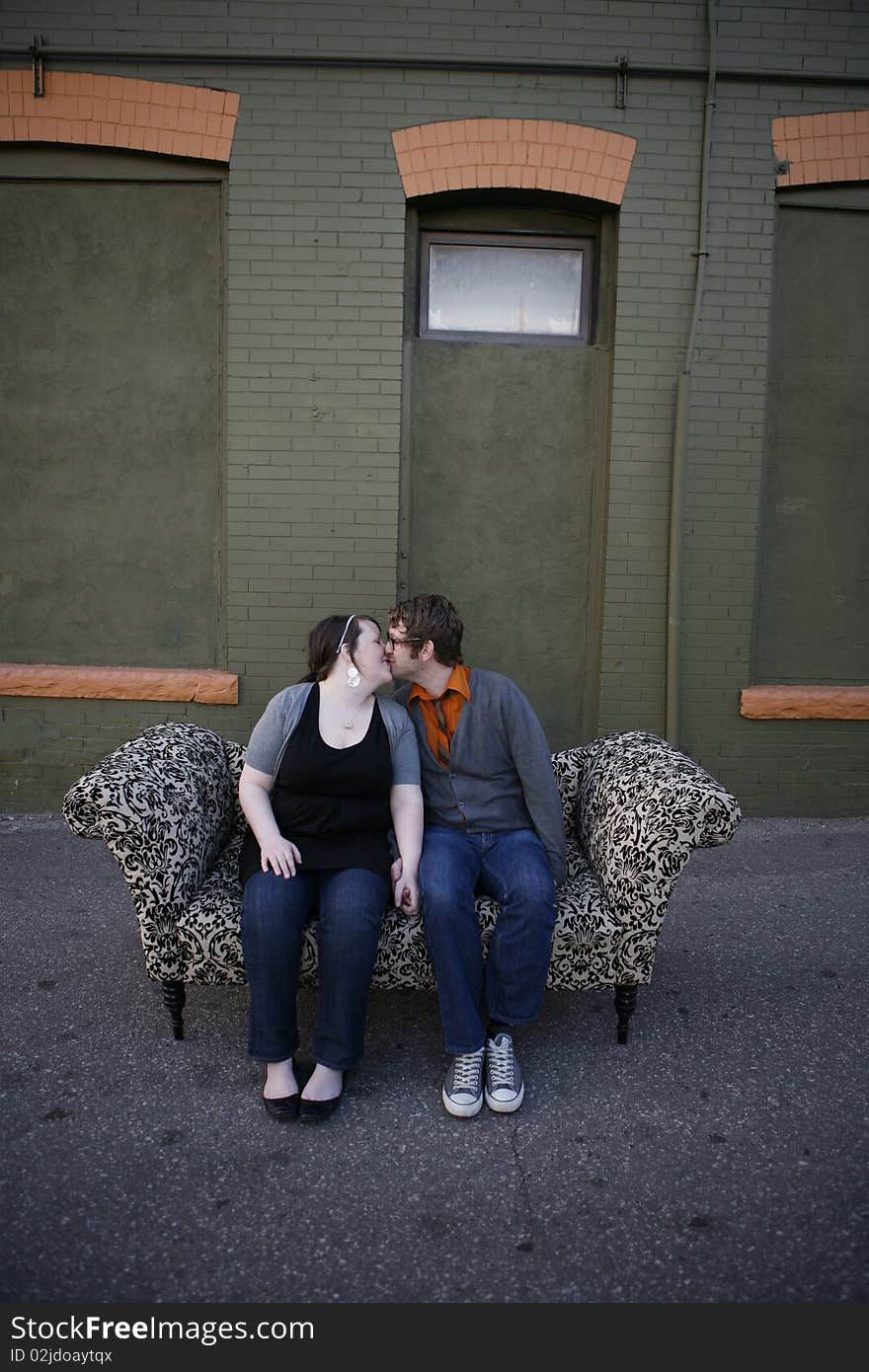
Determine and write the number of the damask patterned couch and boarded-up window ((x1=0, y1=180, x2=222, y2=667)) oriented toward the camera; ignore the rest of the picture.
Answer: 2

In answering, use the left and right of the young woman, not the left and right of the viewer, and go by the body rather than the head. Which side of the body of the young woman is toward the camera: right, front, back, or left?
front

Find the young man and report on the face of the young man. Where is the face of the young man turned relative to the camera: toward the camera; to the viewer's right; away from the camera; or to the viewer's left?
to the viewer's left

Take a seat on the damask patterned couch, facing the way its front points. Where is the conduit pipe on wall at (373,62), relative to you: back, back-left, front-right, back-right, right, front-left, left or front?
back

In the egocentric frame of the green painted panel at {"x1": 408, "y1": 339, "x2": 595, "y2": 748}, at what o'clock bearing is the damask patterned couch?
The damask patterned couch is roughly at 12 o'clock from the green painted panel.

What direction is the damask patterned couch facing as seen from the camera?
toward the camera

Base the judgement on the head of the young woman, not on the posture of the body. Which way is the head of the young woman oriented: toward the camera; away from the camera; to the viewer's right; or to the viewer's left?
to the viewer's right

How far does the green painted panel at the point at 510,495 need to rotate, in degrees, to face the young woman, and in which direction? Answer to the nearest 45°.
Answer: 0° — it already faces them

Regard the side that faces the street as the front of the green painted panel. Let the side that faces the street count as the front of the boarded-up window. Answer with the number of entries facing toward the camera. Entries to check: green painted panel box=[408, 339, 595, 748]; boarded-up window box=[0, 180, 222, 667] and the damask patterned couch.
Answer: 3

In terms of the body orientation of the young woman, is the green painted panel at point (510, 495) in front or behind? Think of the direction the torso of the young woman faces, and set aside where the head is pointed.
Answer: behind

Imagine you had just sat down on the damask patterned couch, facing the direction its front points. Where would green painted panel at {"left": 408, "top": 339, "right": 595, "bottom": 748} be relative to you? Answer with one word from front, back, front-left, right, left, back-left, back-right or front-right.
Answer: back

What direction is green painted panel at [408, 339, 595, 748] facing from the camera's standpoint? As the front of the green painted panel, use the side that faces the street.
toward the camera

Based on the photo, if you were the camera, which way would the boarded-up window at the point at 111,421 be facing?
facing the viewer
